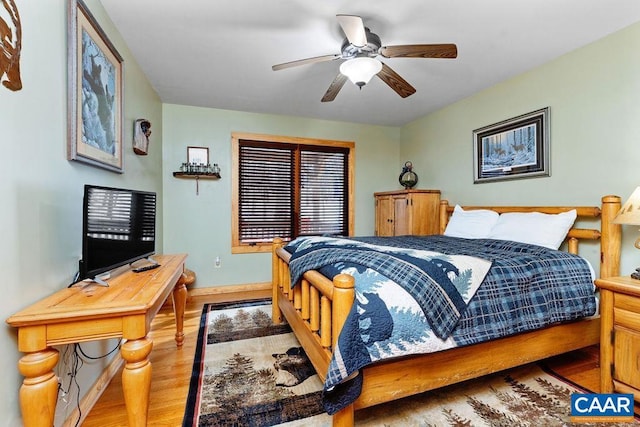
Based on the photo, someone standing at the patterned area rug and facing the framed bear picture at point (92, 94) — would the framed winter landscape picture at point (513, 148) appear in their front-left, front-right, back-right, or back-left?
back-right

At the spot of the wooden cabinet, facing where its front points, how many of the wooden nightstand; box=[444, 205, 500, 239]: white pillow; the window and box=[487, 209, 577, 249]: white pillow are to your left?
3

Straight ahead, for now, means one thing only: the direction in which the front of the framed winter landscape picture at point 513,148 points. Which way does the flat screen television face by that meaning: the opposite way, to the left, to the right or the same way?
the opposite way

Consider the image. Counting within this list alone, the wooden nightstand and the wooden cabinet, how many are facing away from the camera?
0

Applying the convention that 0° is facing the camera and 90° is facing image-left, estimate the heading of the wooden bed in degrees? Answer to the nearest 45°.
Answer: approximately 45°

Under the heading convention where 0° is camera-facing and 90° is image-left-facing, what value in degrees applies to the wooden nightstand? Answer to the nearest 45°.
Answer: approximately 45°

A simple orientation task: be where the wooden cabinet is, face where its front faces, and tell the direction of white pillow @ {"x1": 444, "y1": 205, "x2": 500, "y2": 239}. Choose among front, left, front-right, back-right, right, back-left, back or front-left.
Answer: left

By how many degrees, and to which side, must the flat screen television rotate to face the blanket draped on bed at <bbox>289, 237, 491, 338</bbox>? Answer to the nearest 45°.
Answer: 0° — it already faces it

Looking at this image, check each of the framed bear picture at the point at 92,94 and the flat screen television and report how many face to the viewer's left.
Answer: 0
